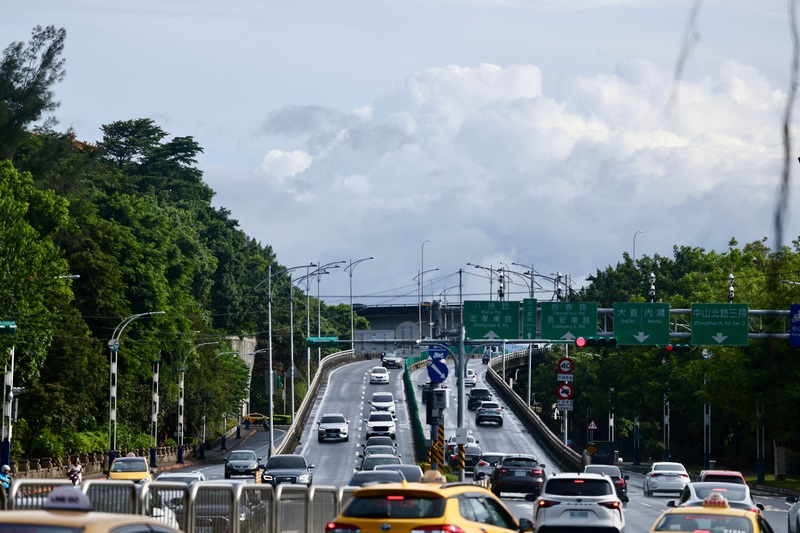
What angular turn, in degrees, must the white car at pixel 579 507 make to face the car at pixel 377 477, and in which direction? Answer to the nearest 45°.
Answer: approximately 45° to its left

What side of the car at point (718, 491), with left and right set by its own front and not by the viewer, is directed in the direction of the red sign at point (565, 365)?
front

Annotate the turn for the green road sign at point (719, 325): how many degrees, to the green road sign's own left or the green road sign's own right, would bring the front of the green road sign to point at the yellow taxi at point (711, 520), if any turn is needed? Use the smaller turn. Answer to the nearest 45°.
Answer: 0° — it already faces it

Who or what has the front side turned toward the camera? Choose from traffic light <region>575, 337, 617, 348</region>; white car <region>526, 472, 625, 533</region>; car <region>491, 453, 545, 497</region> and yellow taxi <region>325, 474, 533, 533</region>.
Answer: the traffic light

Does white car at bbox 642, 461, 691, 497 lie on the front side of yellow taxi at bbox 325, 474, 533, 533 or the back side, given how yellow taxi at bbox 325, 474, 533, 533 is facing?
on the front side

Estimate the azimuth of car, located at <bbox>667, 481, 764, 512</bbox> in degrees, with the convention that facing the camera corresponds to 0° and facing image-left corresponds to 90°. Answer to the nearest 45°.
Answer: approximately 180°

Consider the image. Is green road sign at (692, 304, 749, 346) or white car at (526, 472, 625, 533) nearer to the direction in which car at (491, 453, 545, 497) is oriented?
the green road sign

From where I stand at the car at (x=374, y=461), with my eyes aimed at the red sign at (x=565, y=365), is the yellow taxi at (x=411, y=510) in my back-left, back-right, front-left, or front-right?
back-right

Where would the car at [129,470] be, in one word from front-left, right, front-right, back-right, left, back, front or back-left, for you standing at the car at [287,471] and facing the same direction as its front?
back-right

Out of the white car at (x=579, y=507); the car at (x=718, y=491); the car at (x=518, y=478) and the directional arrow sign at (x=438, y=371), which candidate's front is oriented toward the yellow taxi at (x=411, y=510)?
the directional arrow sign

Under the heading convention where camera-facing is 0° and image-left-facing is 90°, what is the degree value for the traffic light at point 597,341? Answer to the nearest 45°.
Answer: approximately 0°

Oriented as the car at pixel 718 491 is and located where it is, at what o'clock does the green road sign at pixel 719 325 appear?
The green road sign is roughly at 12 o'clock from the car.

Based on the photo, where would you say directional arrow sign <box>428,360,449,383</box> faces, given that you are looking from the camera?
facing the viewer

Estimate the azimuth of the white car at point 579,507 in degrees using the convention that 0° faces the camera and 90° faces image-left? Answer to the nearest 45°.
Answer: approximately 180°

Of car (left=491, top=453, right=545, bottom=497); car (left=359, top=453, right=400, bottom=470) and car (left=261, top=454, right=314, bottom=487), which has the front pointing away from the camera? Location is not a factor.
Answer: car (left=491, top=453, right=545, bottom=497)

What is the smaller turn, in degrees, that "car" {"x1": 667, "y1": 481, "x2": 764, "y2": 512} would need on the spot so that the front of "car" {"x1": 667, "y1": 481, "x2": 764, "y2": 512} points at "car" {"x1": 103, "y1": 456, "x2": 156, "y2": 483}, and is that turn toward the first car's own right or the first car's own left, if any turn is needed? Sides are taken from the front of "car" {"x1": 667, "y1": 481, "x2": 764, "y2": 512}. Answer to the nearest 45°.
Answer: approximately 45° to the first car's own left

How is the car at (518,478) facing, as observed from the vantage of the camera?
facing away from the viewer
